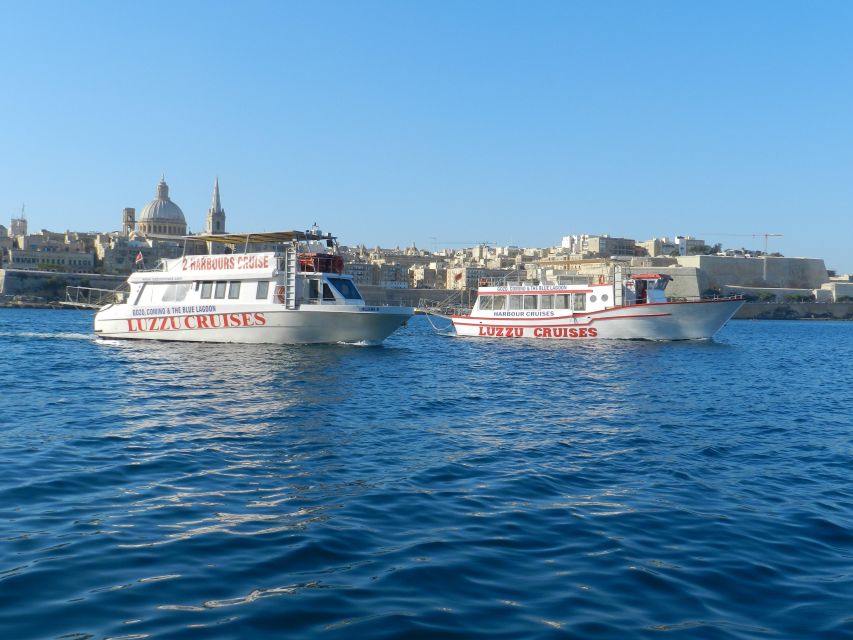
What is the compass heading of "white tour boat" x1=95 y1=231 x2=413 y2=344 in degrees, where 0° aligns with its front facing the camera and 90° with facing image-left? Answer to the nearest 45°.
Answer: approximately 270°

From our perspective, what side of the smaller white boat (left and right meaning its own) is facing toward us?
right

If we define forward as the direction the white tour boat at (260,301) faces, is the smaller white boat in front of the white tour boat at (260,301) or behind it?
in front

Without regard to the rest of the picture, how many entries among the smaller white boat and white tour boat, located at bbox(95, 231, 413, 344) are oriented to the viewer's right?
2

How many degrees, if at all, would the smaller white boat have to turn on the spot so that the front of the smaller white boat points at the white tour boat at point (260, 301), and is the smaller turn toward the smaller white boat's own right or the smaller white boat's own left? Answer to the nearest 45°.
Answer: approximately 135° to the smaller white boat's own right

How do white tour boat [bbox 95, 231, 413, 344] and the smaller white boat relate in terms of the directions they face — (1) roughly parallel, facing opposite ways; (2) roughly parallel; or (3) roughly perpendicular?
roughly parallel
